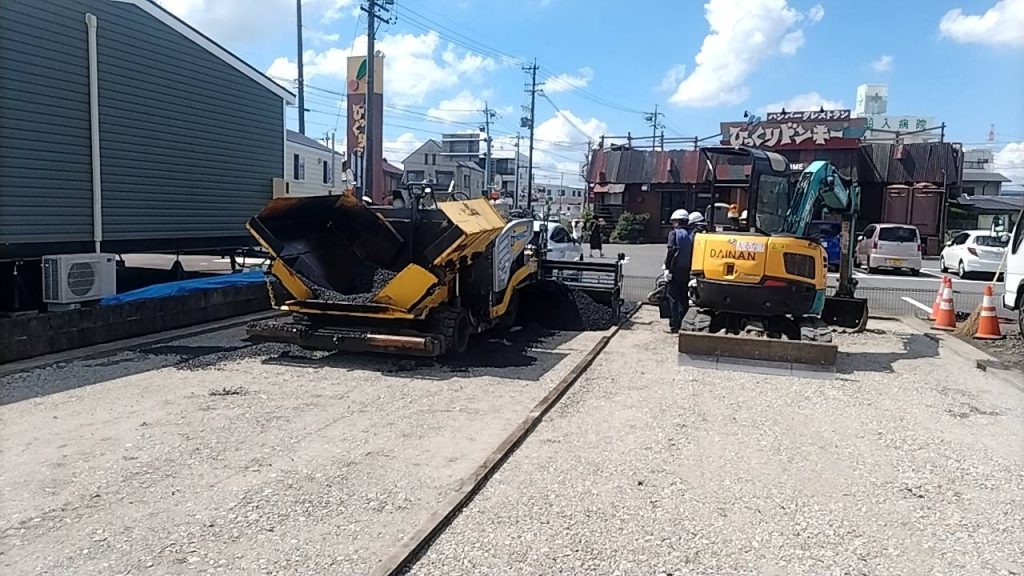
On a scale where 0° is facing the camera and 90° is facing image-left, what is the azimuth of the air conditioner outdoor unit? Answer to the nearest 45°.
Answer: approximately 315°

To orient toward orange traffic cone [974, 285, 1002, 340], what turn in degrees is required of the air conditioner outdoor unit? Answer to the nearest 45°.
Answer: approximately 45° to its left

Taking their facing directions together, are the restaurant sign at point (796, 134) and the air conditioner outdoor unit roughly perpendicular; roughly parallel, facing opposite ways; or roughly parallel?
roughly perpendicular

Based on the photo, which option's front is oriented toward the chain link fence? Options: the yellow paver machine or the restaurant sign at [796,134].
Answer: the restaurant sign

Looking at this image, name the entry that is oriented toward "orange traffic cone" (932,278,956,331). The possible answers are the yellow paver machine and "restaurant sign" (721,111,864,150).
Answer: the restaurant sign

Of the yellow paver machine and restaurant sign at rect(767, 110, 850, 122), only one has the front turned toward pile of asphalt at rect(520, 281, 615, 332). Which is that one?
the restaurant sign

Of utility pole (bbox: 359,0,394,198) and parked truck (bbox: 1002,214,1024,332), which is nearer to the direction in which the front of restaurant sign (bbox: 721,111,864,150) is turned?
the parked truck

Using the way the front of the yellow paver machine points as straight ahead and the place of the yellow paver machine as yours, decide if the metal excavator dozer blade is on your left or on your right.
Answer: on your left

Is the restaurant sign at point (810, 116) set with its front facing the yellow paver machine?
yes

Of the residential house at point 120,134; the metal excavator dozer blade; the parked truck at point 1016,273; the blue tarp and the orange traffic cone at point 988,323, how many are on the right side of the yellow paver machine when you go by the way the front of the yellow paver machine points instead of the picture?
2
